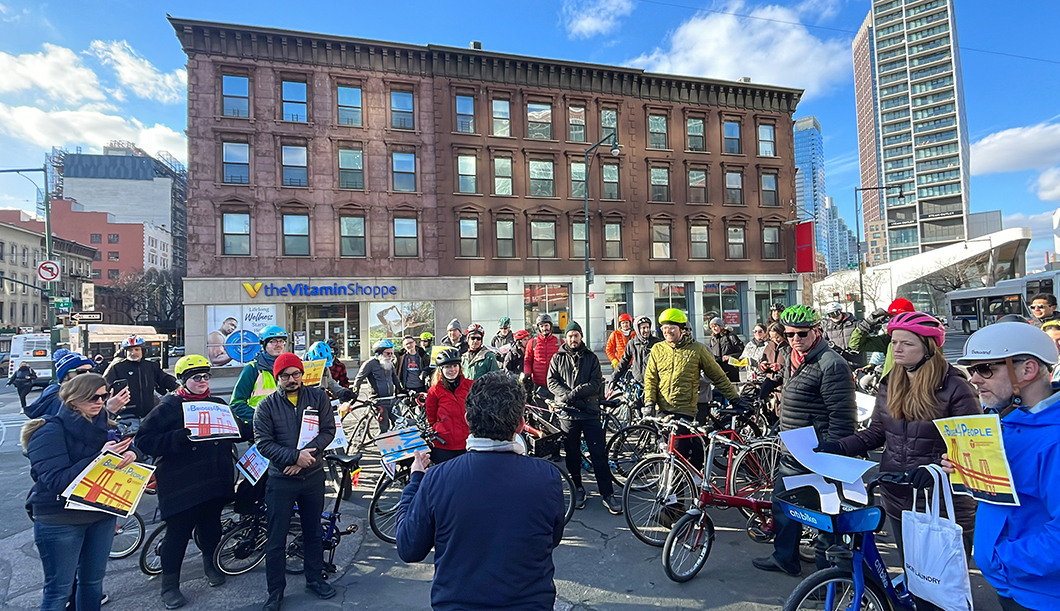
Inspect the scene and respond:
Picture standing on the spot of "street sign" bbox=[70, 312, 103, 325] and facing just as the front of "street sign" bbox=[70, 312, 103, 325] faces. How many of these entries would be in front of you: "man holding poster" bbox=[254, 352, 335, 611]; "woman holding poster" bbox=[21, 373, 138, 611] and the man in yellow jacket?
3

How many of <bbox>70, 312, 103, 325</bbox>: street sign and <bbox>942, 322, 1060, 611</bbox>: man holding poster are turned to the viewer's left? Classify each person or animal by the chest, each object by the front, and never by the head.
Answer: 1

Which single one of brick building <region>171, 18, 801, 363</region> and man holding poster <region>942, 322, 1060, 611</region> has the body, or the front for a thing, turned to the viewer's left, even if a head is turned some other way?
the man holding poster

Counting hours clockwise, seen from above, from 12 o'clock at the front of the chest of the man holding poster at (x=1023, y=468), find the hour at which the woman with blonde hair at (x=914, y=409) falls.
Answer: The woman with blonde hair is roughly at 2 o'clock from the man holding poster.

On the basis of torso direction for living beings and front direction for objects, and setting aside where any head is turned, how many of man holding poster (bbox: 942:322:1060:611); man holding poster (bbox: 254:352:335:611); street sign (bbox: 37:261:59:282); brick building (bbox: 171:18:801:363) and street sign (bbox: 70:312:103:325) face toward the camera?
4

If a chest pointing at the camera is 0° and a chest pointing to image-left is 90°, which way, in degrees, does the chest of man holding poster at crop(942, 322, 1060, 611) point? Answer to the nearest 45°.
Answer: approximately 90°

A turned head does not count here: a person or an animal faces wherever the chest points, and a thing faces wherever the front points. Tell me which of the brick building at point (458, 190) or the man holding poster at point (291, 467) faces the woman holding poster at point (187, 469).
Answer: the brick building

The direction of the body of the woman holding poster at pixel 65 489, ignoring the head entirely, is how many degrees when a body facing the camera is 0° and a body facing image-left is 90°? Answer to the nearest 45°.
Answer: approximately 315°

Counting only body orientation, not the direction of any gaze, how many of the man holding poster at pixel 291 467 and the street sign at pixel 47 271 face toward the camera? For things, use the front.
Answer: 2

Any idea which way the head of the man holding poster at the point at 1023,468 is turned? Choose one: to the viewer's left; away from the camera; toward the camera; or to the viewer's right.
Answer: to the viewer's left

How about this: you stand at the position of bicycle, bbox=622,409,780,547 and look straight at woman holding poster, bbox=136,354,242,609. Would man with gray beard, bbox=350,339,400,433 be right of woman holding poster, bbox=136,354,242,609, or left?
right

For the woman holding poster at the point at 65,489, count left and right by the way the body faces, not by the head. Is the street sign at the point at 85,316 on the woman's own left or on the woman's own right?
on the woman's own left
